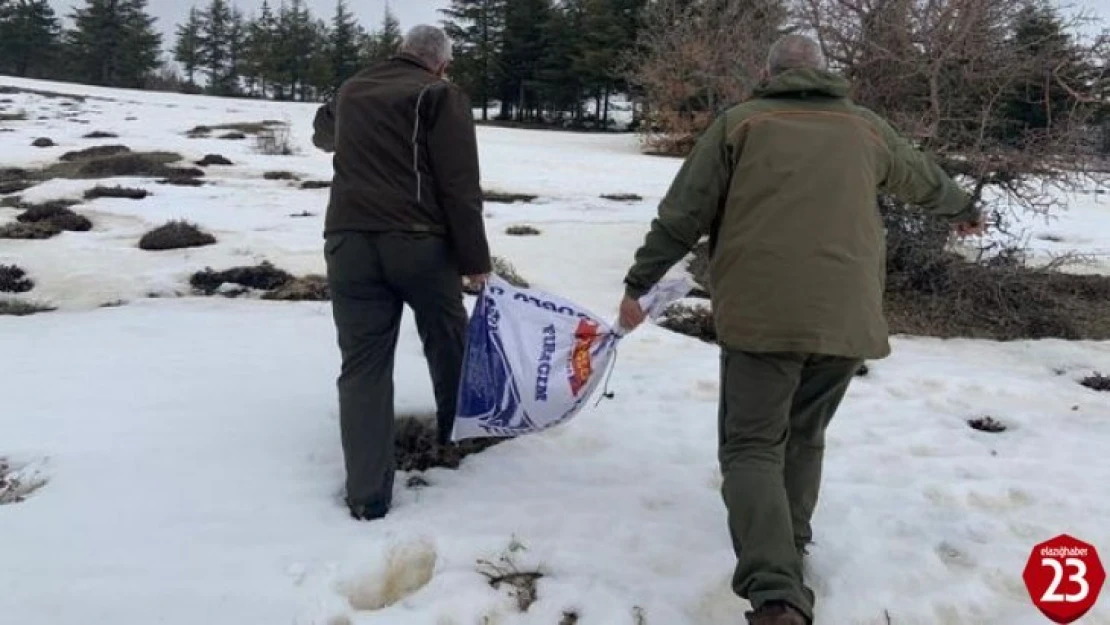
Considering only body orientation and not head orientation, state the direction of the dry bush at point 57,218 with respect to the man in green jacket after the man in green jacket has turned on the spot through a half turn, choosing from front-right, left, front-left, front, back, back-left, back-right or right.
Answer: back-right

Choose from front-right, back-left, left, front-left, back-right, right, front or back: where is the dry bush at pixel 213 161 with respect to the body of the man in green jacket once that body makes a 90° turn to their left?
front-right

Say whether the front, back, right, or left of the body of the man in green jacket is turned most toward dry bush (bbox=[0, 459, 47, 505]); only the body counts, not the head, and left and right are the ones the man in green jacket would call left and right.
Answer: left

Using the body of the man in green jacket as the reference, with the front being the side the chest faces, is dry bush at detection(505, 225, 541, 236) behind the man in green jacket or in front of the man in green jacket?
in front

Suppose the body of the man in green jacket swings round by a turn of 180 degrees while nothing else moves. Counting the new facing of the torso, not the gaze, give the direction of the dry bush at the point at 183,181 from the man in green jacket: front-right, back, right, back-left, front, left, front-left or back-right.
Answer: back-right

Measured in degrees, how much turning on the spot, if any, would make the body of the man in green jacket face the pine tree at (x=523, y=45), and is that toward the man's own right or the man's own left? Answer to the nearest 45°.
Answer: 0° — they already face it

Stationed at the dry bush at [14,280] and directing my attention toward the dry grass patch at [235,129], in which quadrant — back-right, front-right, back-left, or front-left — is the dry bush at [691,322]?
back-right

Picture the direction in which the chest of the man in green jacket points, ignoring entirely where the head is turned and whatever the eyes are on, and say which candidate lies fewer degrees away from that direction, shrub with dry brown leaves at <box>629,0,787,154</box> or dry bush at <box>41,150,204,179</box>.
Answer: the shrub with dry brown leaves

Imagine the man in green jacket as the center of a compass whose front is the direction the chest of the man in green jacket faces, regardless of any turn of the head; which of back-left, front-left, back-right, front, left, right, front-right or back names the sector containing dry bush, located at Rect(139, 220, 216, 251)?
front-left

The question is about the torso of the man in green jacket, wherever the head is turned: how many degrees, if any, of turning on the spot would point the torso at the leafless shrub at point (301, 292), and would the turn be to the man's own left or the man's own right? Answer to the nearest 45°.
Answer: approximately 45° to the man's own left

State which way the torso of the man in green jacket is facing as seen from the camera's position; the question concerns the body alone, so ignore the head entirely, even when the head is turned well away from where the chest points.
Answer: away from the camera

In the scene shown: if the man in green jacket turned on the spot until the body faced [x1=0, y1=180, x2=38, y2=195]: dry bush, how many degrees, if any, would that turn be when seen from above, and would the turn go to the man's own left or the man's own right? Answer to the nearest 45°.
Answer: approximately 45° to the man's own left

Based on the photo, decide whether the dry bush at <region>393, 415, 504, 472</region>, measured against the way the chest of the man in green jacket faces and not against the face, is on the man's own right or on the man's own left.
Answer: on the man's own left

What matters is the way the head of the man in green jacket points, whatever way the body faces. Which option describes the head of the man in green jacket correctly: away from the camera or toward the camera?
away from the camera

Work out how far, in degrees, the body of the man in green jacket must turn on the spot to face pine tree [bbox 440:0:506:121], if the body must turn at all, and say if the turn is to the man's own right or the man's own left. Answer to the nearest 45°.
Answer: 0° — they already face it
